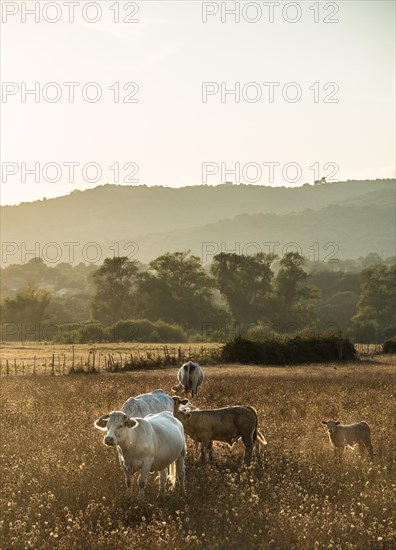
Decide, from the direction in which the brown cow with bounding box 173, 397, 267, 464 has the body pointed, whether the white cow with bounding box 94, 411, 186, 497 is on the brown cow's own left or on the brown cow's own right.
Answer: on the brown cow's own left

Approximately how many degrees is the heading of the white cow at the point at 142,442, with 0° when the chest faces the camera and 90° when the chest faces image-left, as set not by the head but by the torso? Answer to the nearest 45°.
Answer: approximately 45°

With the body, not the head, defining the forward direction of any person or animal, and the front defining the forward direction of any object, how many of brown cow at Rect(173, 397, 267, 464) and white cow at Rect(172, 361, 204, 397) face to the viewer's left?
1

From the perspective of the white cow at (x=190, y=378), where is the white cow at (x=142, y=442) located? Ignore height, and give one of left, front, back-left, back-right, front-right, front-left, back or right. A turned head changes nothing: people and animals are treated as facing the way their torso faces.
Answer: back

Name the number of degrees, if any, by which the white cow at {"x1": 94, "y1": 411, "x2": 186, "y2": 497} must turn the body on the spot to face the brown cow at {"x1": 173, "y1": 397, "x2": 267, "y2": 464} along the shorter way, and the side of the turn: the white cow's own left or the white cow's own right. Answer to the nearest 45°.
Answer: approximately 180°

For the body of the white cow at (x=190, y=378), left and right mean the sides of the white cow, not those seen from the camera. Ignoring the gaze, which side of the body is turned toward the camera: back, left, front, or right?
back

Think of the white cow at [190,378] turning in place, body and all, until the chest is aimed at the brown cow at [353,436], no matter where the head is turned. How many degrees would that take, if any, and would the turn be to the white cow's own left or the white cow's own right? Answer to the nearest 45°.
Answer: approximately 180°

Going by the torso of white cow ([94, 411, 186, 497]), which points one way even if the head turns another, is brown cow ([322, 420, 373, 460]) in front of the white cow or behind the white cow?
behind

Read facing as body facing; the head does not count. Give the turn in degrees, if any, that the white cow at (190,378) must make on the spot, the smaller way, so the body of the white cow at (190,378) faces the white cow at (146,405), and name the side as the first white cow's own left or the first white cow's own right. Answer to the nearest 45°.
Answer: approximately 180°

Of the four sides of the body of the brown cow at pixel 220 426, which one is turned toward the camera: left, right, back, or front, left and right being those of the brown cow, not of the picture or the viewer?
left

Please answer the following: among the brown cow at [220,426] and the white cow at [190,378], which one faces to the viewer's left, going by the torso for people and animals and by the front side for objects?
the brown cow
